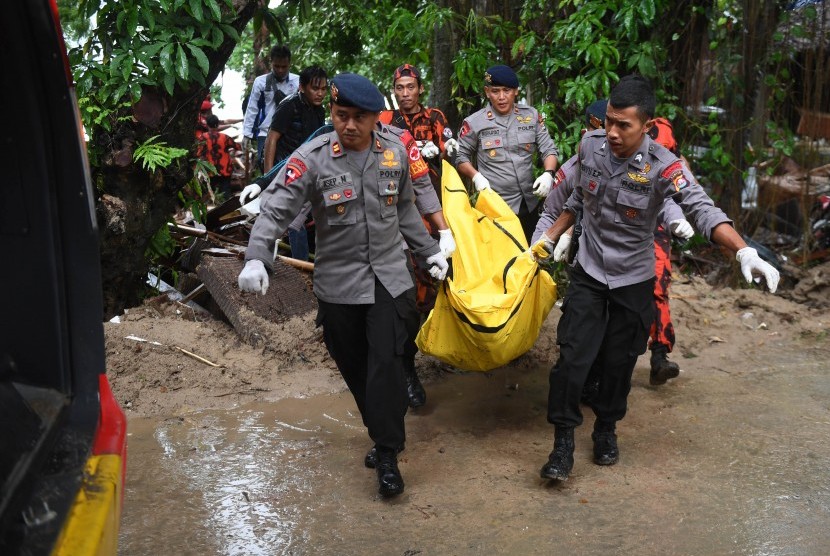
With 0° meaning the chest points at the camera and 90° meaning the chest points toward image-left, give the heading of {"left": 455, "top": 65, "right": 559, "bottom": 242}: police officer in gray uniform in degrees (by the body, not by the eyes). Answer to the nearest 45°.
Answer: approximately 0°

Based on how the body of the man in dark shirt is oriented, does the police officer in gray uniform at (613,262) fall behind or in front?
in front

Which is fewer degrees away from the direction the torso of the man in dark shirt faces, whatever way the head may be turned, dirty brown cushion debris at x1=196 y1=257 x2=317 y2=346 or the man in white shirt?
the dirty brown cushion debris

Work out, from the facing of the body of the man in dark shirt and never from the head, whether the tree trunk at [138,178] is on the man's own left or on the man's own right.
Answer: on the man's own right

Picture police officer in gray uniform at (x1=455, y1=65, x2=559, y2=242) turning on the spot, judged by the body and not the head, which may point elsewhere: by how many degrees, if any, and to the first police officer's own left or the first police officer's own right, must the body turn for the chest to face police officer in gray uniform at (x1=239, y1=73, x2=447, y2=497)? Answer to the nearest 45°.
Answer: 0° — they already face them

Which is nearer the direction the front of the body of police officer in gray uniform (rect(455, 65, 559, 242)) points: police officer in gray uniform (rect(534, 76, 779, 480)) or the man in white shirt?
the police officer in gray uniform

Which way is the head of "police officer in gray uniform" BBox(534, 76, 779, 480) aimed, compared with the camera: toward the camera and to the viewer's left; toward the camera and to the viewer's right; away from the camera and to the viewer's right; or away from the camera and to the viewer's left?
toward the camera and to the viewer's left

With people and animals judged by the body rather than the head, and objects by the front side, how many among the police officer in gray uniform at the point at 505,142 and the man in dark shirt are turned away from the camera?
0

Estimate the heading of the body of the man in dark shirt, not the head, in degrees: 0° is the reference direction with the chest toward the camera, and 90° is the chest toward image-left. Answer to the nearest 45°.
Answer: approximately 315°

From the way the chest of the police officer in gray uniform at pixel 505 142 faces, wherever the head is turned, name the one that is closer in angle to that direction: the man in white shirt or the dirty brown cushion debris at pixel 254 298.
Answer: the dirty brown cushion debris

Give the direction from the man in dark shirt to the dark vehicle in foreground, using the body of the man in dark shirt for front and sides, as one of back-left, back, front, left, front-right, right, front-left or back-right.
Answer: front-right

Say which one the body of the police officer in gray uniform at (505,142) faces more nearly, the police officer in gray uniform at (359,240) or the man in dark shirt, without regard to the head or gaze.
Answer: the police officer in gray uniform
